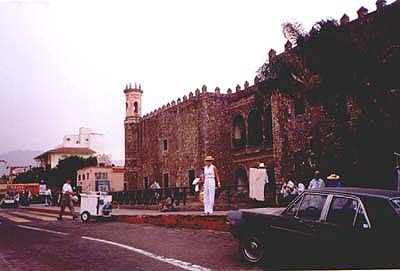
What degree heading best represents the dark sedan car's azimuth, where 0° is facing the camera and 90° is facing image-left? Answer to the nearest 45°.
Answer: approximately 135°

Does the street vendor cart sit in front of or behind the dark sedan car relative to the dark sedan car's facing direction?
in front

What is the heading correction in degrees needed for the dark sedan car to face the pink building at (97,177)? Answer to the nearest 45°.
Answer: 0° — it already faces it

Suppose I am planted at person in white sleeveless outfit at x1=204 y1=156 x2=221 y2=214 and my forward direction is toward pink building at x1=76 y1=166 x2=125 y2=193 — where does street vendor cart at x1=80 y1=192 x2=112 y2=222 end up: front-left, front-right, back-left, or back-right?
front-left

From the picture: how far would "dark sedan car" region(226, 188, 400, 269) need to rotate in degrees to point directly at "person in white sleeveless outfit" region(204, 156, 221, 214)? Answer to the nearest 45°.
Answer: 0° — it already faces them

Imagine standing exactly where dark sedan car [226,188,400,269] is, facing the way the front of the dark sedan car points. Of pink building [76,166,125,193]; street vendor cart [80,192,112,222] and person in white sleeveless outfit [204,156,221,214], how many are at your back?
0

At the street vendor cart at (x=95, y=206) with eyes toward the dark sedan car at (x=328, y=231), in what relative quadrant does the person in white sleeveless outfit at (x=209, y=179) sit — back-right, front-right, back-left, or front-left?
front-left
